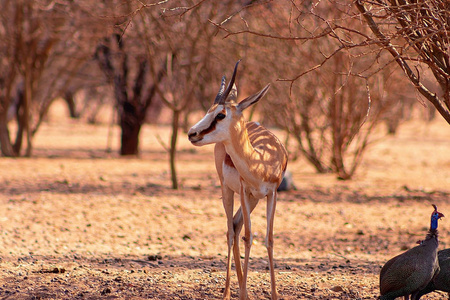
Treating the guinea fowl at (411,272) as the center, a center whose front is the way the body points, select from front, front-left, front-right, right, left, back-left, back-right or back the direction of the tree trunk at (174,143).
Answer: back-left

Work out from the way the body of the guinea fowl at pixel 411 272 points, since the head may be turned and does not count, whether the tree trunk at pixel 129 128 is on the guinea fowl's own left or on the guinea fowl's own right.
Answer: on the guinea fowl's own left

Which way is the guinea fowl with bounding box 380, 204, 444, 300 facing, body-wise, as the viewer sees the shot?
to the viewer's right

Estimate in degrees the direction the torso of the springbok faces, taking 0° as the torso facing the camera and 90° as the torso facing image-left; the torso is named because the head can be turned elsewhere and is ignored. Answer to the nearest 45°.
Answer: approximately 45°

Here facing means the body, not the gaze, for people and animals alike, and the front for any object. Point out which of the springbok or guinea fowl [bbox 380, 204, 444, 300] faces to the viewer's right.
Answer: the guinea fowl
